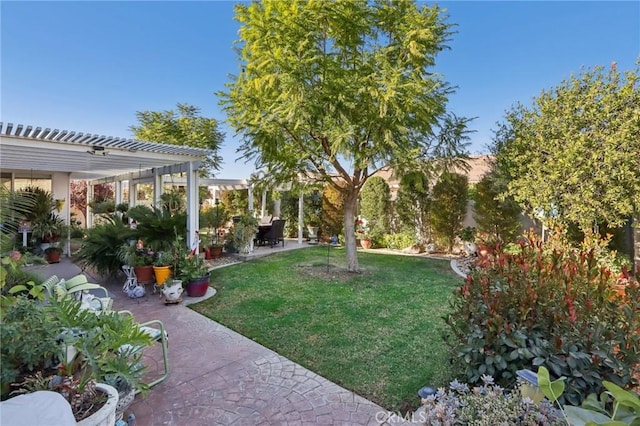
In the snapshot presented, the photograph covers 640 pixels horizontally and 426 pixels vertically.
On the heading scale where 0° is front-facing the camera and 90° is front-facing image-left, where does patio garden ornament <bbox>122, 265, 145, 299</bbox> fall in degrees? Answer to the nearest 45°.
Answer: approximately 315°

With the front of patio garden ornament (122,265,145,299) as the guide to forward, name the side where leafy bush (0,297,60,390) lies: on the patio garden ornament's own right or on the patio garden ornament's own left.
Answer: on the patio garden ornament's own right

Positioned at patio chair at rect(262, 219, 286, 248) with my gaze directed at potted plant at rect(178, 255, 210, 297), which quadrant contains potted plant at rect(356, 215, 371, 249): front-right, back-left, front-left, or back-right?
back-left

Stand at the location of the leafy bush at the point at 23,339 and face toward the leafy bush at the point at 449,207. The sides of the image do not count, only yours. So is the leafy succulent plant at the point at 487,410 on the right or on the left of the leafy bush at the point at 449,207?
right

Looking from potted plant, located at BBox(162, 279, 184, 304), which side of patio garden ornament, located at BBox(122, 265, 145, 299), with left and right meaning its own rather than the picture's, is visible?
front

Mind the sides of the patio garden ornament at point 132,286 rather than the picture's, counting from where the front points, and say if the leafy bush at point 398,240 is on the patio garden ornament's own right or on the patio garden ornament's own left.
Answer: on the patio garden ornament's own left

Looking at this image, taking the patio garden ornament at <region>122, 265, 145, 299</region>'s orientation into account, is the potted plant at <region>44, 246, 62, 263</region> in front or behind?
behind

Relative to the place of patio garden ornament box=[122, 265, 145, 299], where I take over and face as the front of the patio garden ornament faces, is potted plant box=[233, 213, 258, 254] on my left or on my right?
on my left

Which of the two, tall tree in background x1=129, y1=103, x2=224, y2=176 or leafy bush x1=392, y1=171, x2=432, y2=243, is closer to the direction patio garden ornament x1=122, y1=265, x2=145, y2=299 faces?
the leafy bush

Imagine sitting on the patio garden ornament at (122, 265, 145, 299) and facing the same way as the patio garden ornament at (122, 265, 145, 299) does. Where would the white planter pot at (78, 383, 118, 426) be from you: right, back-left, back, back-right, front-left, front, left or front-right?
front-right

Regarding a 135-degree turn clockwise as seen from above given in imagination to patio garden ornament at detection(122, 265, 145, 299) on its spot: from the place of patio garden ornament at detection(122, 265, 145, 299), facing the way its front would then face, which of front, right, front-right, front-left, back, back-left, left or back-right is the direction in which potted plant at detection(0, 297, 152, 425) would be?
left

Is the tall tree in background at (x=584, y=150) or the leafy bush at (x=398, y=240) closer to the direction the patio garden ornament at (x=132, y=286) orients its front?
the tall tree in background
